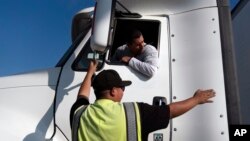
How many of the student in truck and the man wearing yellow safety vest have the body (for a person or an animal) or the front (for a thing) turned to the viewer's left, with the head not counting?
0

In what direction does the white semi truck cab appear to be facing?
to the viewer's left

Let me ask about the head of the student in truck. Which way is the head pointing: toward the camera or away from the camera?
toward the camera

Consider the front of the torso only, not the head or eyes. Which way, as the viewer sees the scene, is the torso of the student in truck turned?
toward the camera

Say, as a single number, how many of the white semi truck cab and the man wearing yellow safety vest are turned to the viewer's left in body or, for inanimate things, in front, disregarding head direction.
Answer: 1

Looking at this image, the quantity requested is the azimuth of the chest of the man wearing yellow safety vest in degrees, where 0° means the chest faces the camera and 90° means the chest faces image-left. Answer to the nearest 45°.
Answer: approximately 225°
